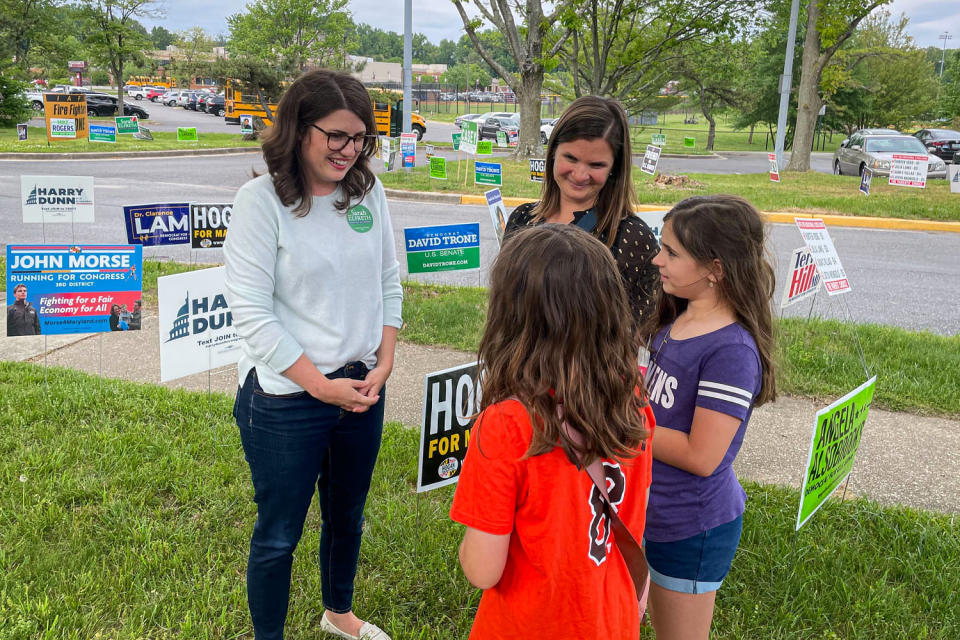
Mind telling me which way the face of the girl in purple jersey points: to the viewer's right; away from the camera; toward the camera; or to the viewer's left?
to the viewer's left

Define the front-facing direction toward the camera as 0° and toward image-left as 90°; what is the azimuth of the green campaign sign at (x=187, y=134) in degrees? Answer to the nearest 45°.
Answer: approximately 0°

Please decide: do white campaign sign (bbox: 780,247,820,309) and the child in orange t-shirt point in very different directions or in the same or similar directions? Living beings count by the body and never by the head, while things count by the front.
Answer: very different directions

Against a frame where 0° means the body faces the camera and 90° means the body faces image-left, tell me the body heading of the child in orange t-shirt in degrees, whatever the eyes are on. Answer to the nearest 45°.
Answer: approximately 135°

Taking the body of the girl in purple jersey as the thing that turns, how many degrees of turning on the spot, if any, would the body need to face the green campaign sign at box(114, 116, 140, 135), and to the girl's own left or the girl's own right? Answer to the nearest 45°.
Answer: approximately 45° to the girl's own right

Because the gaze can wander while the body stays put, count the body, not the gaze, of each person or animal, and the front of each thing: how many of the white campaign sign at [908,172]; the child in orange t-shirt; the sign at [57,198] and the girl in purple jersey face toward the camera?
2

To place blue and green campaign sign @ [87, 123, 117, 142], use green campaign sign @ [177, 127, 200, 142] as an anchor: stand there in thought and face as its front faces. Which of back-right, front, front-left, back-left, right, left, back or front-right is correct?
front-right

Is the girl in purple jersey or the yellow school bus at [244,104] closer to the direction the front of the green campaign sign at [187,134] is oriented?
the girl in purple jersey

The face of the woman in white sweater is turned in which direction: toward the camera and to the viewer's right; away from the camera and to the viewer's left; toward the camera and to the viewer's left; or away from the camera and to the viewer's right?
toward the camera and to the viewer's right

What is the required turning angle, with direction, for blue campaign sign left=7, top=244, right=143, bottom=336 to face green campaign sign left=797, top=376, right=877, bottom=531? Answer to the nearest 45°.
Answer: approximately 45° to its left
